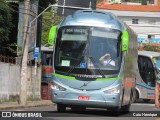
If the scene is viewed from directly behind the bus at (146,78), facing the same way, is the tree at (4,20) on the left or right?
on its right

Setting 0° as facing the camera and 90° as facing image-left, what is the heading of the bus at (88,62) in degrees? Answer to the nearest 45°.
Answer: approximately 0°

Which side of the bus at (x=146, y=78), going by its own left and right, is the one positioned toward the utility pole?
right

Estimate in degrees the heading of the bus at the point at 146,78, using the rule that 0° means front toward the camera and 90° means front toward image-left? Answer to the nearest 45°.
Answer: approximately 315°

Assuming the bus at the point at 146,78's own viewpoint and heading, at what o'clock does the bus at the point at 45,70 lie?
the bus at the point at 45,70 is roughly at 4 o'clock from the bus at the point at 146,78.

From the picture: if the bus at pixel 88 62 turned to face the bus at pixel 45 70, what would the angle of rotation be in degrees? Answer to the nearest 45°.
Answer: approximately 180°
